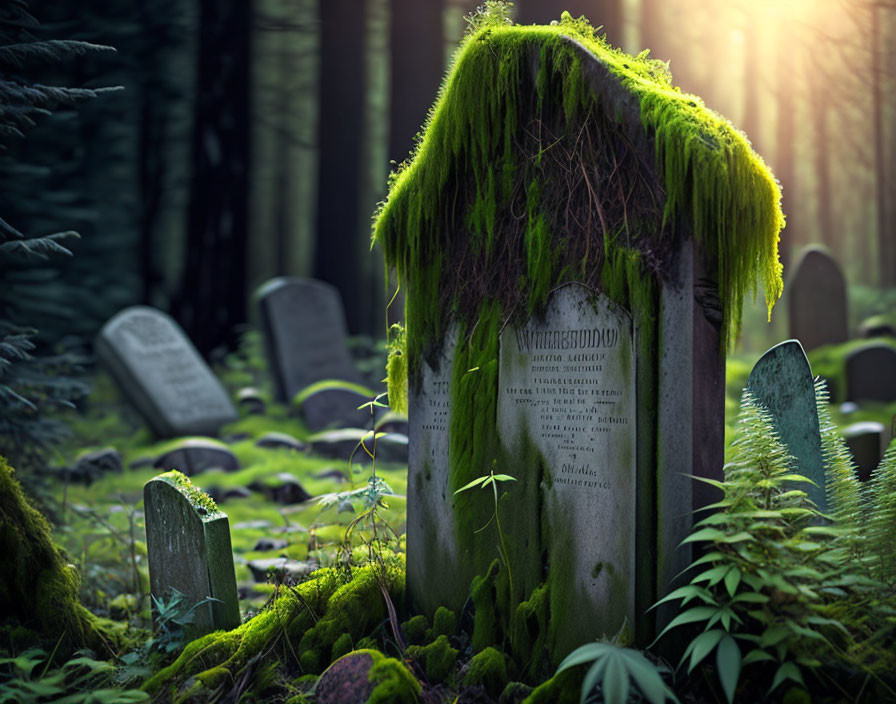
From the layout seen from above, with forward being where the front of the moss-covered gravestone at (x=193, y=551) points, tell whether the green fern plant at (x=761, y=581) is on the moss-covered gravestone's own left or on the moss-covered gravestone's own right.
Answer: on the moss-covered gravestone's own left

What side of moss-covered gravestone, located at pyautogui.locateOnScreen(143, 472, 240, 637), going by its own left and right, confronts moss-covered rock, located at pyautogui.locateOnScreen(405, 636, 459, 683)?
left

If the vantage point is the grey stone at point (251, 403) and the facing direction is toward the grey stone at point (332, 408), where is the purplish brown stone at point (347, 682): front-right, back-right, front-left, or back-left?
front-right

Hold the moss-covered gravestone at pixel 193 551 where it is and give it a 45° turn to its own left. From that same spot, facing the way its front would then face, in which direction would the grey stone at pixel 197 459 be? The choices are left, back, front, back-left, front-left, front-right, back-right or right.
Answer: back

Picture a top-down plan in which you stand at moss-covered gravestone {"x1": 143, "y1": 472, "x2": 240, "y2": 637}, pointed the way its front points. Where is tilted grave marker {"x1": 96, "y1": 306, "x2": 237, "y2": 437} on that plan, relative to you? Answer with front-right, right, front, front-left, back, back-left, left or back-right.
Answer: back-right

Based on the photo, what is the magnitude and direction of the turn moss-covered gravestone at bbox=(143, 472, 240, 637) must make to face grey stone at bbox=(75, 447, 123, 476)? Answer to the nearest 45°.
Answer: approximately 135° to its right

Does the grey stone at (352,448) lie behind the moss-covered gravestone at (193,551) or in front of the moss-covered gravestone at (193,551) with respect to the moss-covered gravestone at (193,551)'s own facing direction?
behind

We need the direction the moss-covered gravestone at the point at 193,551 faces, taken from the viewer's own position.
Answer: facing the viewer and to the left of the viewer

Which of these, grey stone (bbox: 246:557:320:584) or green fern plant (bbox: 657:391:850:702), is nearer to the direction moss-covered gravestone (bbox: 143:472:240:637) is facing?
the green fern plant

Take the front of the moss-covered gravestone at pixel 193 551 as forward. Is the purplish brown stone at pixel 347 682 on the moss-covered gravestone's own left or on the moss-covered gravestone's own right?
on the moss-covered gravestone's own left
